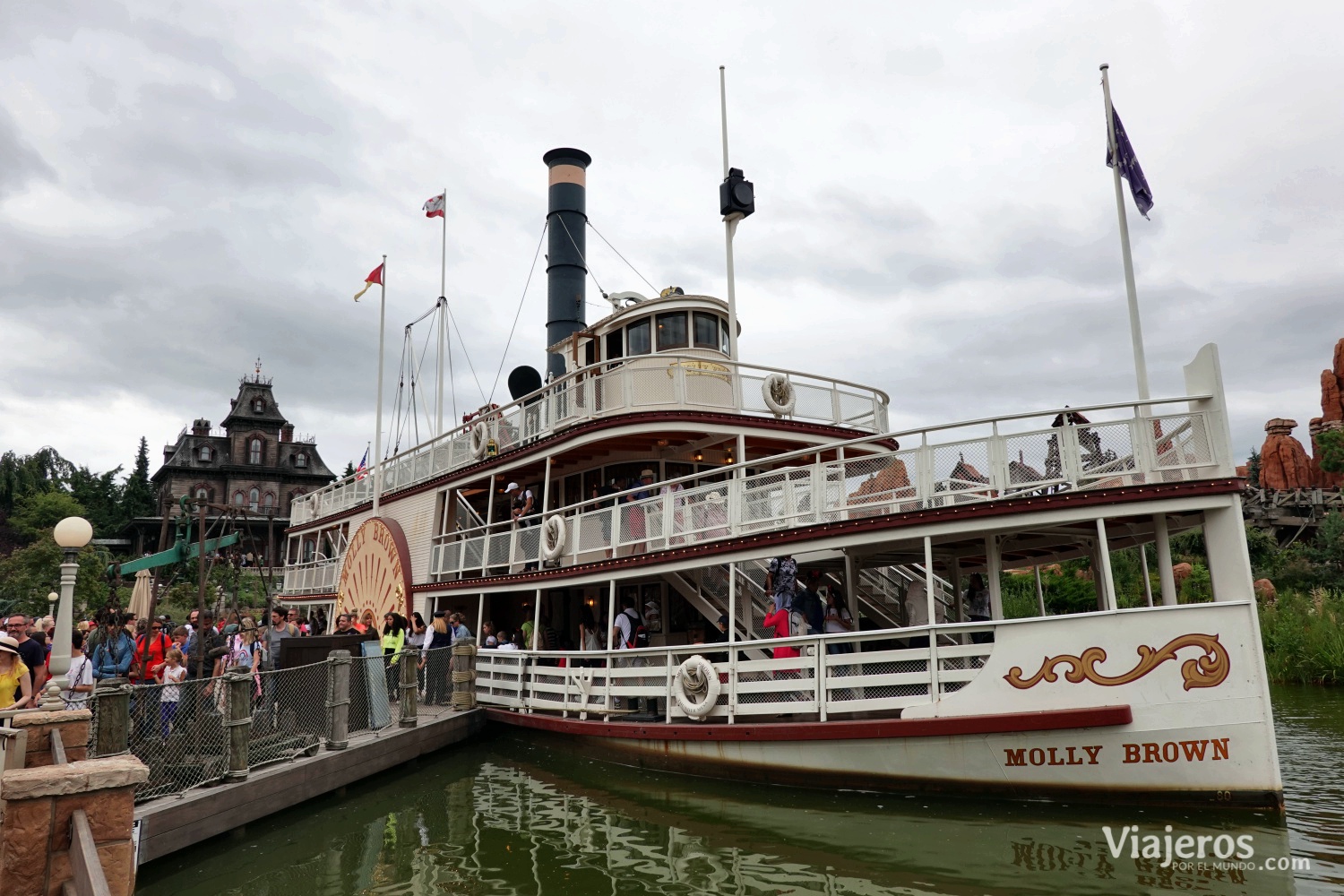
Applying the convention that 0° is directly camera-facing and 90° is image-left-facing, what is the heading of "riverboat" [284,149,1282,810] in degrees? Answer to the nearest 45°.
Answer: approximately 315°

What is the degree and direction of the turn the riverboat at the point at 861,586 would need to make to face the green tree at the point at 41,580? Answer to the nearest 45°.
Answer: approximately 180°

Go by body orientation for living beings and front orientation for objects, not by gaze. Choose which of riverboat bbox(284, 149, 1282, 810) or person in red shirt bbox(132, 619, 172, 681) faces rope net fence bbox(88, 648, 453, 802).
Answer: the person in red shirt

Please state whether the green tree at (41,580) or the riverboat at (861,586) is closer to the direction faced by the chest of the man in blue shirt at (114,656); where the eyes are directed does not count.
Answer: the riverboat

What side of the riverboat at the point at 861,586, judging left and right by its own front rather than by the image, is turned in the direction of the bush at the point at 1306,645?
left
